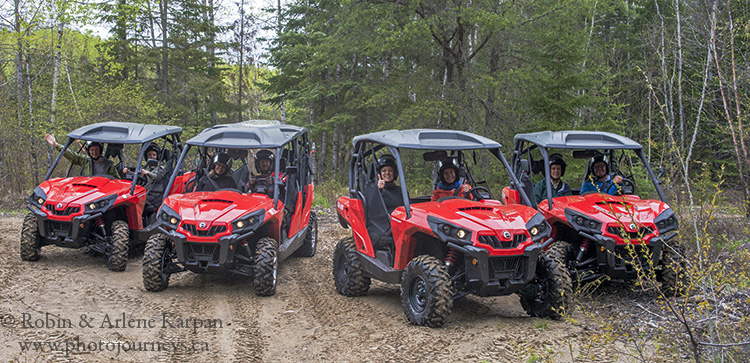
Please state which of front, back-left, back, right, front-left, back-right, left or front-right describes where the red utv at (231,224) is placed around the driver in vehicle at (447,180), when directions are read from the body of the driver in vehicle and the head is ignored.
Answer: back-right

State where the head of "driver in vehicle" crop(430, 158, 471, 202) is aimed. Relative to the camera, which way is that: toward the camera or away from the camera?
toward the camera

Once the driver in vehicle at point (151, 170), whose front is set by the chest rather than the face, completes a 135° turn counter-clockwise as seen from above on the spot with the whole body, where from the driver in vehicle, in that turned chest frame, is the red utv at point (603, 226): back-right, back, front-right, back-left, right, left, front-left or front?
front-right

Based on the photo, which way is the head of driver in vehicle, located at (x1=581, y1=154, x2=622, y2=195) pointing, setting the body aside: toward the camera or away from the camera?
toward the camera

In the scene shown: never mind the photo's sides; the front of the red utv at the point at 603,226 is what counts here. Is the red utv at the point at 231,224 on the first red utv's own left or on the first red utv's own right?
on the first red utv's own right

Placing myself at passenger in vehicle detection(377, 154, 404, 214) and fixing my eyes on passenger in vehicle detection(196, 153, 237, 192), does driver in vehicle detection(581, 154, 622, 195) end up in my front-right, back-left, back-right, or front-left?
back-right

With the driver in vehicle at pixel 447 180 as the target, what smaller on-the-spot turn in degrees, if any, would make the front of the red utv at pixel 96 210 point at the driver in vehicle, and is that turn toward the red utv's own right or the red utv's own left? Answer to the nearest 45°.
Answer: approximately 90° to the red utv's own left

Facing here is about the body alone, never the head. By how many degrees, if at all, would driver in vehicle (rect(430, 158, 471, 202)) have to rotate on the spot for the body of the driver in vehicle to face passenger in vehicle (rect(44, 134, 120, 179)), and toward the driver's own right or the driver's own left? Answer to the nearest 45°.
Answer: approximately 135° to the driver's own right

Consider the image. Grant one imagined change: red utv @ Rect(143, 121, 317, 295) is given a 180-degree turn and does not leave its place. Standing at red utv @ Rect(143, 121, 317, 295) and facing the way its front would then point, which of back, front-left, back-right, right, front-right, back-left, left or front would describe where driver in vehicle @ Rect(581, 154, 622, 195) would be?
front-right

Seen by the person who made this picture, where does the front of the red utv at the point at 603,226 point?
facing the viewer and to the right of the viewer

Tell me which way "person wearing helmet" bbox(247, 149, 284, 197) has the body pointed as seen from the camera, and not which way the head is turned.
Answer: toward the camera

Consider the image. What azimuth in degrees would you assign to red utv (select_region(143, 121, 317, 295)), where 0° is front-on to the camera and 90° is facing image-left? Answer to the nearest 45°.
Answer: approximately 45°

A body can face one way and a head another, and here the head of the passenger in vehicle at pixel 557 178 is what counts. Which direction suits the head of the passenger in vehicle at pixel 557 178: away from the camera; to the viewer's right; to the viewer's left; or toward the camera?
toward the camera

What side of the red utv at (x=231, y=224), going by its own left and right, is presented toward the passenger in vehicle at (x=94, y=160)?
right

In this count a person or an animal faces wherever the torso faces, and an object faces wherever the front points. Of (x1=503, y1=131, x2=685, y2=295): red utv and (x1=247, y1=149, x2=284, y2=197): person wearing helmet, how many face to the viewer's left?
0

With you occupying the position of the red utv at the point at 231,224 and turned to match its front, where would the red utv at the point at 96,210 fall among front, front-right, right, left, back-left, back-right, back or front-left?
right

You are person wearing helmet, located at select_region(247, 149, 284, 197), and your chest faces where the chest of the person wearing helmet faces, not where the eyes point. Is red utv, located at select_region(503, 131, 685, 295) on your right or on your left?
on your left

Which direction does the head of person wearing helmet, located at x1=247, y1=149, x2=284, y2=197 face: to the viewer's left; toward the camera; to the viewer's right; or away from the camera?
toward the camera

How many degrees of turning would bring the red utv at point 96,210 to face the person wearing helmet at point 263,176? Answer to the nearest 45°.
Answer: approximately 135° to its left

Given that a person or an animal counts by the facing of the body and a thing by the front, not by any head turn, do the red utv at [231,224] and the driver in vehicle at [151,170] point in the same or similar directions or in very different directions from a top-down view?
same or similar directions
